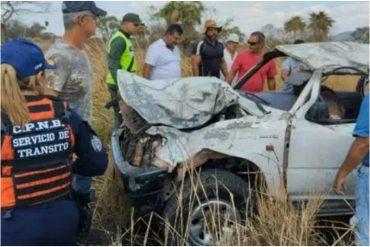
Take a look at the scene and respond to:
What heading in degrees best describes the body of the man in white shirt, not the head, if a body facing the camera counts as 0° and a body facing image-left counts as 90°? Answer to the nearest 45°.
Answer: approximately 315°

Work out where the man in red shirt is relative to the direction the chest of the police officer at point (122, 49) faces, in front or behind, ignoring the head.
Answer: in front

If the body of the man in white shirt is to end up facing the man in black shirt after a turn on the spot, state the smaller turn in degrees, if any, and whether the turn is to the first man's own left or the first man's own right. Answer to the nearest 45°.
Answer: approximately 90° to the first man's own left

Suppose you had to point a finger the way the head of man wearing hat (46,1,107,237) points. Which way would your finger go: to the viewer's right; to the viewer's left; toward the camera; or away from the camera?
to the viewer's right

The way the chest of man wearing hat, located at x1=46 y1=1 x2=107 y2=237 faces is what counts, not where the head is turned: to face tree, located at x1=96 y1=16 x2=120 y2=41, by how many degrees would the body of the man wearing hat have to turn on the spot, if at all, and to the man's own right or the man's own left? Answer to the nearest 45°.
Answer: approximately 90° to the man's own left

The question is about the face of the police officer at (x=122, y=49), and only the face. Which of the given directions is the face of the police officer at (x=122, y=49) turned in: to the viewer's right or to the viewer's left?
to the viewer's right

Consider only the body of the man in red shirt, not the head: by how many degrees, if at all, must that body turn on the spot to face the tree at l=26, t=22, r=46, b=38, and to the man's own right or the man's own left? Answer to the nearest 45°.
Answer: approximately 90° to the man's own right

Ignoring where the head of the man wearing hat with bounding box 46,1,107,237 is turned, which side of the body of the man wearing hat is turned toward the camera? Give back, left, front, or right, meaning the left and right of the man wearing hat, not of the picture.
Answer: right
